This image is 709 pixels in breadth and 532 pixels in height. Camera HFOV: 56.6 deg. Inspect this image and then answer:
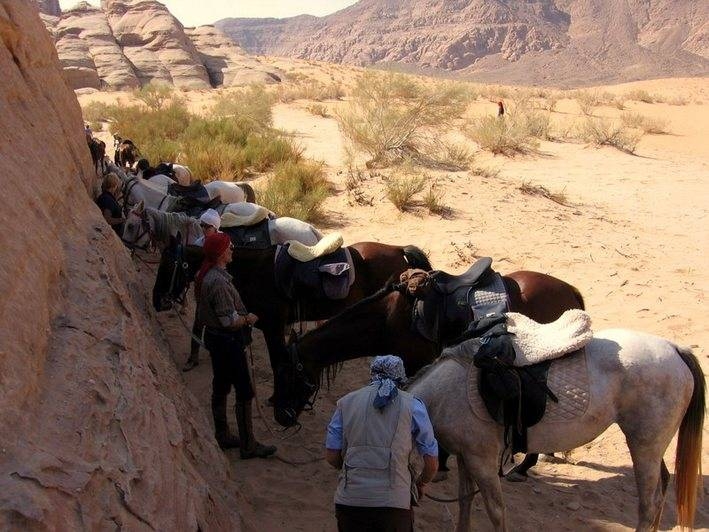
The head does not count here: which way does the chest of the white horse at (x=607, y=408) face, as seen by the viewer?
to the viewer's left

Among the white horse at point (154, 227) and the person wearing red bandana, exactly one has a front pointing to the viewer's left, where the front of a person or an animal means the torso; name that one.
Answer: the white horse

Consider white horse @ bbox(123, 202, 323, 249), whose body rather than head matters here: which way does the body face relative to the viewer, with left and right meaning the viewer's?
facing to the left of the viewer

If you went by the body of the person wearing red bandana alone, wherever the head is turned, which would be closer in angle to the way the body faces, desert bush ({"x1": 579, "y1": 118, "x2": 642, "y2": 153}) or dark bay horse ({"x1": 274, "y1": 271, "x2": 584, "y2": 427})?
the dark bay horse

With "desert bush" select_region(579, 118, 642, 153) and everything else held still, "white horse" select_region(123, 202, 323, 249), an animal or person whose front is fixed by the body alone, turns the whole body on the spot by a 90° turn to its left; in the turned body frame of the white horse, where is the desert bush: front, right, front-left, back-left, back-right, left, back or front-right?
back-left

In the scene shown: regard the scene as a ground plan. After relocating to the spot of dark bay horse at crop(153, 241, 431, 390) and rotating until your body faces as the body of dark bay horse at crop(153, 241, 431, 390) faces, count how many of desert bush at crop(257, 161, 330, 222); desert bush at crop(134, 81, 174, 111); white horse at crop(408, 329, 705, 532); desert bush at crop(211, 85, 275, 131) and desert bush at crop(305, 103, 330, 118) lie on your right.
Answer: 4

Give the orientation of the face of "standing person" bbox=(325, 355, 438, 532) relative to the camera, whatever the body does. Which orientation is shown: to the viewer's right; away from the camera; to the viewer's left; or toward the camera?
away from the camera

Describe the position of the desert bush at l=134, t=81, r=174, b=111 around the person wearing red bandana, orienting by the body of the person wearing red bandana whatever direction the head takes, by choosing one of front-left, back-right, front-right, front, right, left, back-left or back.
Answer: left

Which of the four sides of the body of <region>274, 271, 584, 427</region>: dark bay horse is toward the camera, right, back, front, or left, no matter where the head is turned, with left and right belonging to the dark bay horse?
left

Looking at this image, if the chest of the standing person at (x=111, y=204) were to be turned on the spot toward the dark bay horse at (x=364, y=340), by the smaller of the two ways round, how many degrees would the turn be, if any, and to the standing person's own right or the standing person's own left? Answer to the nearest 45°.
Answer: approximately 45° to the standing person's own right

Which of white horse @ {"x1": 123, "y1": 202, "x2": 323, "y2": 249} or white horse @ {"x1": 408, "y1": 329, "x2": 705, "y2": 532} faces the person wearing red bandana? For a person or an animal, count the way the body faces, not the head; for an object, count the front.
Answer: white horse @ {"x1": 408, "y1": 329, "x2": 705, "y2": 532}

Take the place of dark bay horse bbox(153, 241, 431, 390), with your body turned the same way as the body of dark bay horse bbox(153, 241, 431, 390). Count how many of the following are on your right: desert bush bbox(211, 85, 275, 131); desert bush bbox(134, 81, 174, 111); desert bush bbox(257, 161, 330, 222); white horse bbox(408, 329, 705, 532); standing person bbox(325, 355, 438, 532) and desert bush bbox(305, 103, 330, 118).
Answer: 4

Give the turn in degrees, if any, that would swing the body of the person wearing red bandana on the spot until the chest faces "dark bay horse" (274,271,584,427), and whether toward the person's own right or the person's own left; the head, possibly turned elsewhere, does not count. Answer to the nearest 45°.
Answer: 0° — they already face it

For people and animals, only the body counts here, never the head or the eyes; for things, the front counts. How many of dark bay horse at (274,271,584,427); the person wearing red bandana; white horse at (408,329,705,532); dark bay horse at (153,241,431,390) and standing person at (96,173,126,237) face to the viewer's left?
3

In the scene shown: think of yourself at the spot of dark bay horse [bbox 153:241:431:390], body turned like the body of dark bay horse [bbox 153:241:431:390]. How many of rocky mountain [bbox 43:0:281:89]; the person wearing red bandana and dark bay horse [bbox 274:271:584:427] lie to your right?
1
